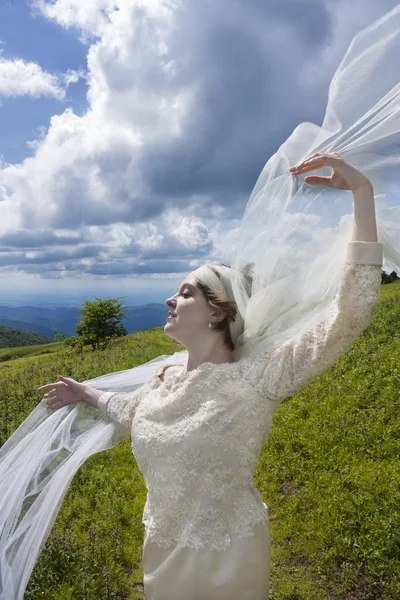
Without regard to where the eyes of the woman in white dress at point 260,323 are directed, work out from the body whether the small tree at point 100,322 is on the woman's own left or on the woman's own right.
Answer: on the woman's own right

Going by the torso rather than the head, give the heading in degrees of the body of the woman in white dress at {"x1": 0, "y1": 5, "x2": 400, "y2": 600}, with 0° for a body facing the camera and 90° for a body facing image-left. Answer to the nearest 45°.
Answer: approximately 45°

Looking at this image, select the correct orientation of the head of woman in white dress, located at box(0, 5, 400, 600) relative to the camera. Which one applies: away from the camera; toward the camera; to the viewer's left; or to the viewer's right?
to the viewer's left
